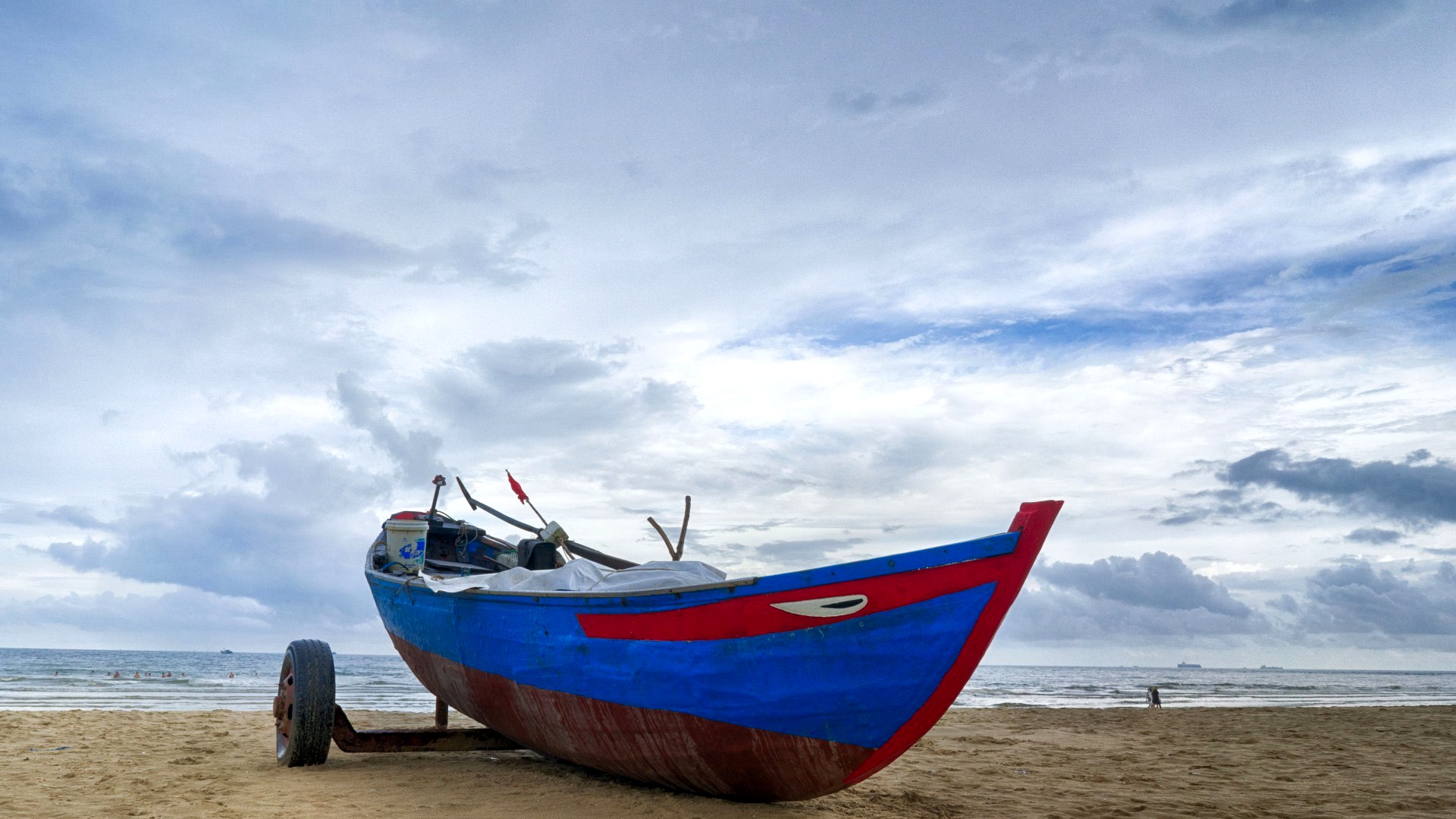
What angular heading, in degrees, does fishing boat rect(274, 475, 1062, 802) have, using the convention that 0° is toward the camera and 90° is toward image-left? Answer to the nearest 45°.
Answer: approximately 315°
